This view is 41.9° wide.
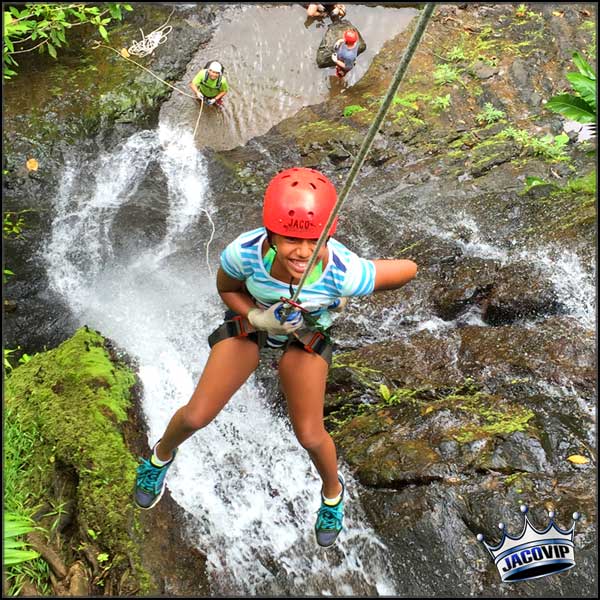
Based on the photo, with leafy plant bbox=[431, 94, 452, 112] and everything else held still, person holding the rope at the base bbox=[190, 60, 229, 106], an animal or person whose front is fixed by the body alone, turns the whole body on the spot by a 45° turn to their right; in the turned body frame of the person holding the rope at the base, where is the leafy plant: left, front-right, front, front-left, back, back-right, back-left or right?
back-left

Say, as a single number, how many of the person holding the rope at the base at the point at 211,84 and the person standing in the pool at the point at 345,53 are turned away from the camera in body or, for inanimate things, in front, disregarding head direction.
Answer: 0

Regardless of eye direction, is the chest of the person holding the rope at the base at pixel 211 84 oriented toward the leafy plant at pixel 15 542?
yes

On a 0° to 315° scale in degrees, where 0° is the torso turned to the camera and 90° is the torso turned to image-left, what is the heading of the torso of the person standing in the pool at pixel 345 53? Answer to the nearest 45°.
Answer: approximately 45°

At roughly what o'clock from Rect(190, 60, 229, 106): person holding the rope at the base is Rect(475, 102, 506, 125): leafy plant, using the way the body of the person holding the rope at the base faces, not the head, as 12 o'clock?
The leafy plant is roughly at 9 o'clock from the person holding the rope at the base.

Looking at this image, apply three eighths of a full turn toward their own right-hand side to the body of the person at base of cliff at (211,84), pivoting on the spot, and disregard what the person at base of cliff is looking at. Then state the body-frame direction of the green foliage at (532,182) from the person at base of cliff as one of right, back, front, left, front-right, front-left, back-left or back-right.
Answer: back

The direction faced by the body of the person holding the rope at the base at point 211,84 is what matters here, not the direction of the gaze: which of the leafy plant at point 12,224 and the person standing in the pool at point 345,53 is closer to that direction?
the leafy plant

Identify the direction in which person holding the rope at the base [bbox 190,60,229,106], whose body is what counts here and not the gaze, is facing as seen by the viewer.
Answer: toward the camera

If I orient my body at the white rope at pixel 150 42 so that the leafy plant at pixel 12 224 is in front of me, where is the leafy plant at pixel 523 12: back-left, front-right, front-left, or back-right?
back-left

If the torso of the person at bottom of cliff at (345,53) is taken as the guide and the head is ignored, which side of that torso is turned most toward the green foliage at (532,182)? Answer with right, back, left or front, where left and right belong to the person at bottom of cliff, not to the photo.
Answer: left
